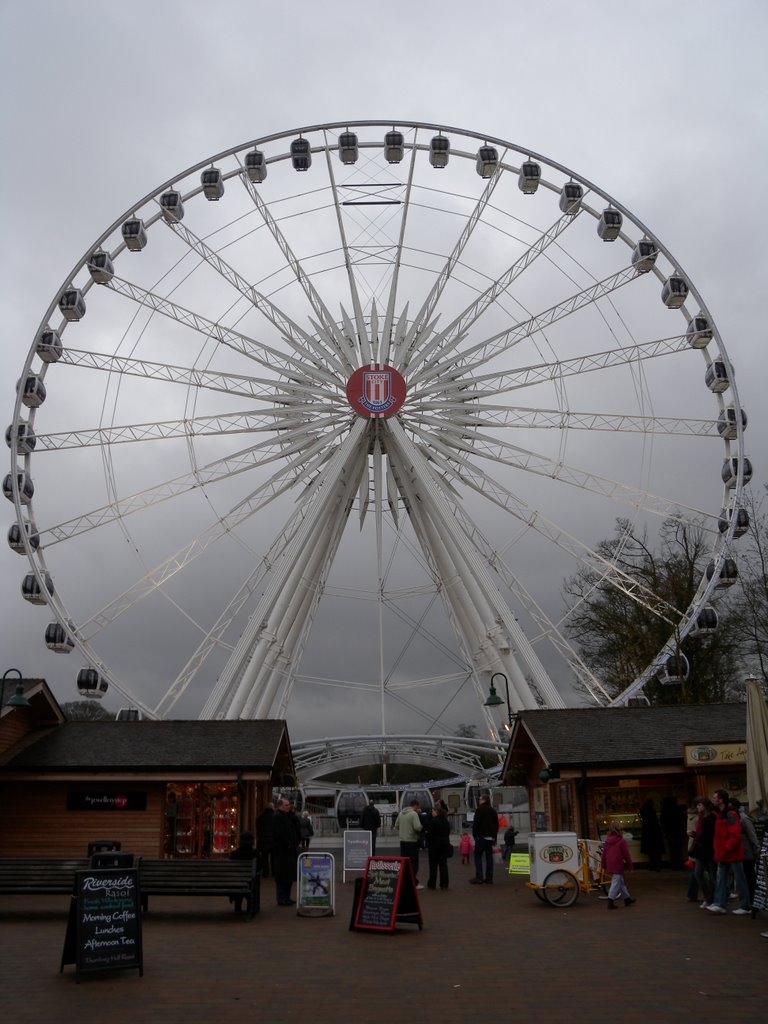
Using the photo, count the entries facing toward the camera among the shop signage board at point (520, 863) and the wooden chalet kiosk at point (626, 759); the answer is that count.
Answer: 2

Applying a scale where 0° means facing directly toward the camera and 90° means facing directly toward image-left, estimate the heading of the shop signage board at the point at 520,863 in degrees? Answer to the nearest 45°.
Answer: approximately 0°

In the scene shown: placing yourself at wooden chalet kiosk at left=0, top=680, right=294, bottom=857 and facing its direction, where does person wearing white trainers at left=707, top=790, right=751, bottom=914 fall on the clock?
The person wearing white trainers is roughly at 11 o'clock from the wooden chalet kiosk.

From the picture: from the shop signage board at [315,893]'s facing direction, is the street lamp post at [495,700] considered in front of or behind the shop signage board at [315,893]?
behind

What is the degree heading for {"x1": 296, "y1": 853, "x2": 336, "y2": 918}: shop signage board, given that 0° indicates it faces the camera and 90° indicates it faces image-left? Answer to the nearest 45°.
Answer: approximately 0°

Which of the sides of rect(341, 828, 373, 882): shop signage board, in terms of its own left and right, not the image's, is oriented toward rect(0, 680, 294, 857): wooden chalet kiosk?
right

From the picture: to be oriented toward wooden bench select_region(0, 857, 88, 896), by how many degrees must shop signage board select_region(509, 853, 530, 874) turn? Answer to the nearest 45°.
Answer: approximately 45° to its right
